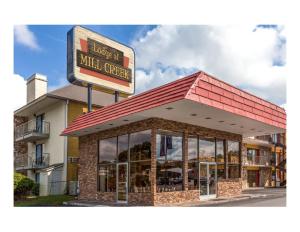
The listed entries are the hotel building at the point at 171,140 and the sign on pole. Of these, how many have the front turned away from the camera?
0

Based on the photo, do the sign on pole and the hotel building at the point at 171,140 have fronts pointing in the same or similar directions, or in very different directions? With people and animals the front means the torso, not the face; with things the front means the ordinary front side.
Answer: same or similar directions

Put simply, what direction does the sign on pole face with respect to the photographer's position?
facing the viewer and to the right of the viewer

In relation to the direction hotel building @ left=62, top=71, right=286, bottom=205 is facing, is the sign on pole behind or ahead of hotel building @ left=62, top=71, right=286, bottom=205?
behind
